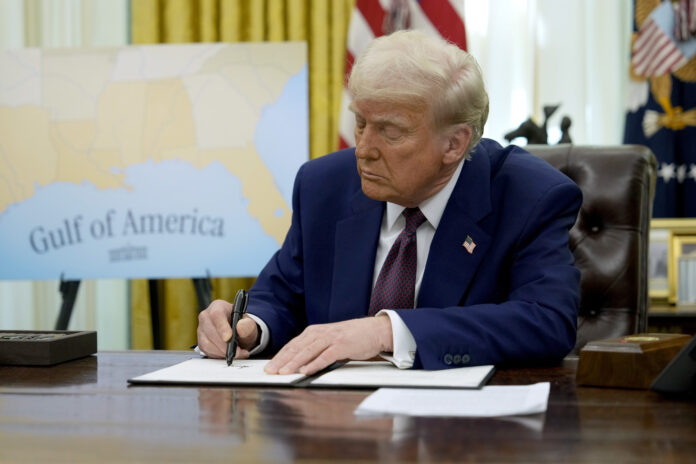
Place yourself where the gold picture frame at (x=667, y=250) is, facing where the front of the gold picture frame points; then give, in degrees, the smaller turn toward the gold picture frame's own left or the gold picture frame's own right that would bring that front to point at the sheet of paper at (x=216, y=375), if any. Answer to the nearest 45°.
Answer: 0° — it already faces it

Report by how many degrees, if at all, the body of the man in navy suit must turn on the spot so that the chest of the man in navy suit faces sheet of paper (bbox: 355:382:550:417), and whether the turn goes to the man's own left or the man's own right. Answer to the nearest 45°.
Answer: approximately 45° to the man's own left

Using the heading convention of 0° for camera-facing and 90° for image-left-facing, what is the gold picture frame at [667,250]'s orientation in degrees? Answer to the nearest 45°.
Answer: approximately 0°

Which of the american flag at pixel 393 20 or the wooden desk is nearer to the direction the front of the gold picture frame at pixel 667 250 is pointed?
the wooden desk

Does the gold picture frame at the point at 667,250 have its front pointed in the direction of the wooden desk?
yes

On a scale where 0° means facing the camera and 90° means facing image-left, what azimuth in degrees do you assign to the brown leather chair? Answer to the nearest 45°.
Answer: approximately 45°
